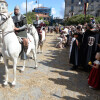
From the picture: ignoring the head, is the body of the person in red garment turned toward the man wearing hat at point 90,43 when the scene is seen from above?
no
